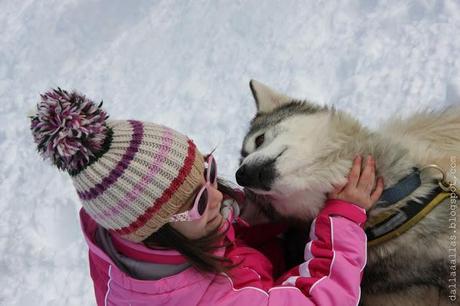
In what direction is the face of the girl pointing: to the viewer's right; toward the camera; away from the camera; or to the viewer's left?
to the viewer's right

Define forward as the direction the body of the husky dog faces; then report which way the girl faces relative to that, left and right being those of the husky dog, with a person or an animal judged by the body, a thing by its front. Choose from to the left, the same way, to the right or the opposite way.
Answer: the opposite way

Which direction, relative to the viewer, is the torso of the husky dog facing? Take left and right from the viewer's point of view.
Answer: facing to the left of the viewer

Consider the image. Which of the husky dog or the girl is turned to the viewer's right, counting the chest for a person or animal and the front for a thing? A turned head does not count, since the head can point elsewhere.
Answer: the girl

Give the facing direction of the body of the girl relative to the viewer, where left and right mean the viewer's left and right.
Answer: facing to the right of the viewer

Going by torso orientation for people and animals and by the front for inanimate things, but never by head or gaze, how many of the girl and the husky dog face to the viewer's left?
1

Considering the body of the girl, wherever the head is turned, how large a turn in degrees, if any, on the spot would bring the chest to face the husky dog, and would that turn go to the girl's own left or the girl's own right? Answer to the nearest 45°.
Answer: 0° — they already face it

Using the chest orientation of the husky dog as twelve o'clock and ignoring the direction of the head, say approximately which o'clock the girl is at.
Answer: The girl is roughly at 11 o'clock from the husky dog.
